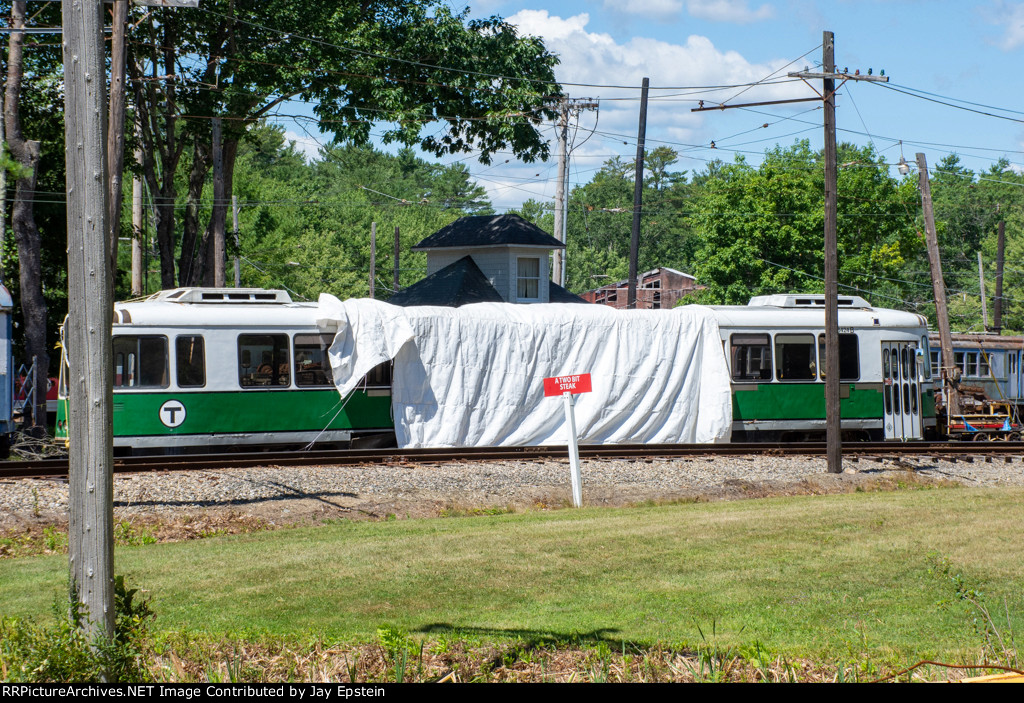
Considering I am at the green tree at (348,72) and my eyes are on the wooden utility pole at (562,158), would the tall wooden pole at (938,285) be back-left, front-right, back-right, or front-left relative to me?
front-right

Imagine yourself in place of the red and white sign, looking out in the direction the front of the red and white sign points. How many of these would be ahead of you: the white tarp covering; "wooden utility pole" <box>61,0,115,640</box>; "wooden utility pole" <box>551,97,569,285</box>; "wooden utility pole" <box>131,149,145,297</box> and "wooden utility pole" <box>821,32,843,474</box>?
1

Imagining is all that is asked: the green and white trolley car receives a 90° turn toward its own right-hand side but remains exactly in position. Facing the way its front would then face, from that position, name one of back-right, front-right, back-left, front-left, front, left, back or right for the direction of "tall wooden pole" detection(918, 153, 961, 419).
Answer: back-left

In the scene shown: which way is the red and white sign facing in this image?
toward the camera

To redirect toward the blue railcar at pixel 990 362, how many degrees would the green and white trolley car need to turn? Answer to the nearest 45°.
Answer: approximately 45° to its left

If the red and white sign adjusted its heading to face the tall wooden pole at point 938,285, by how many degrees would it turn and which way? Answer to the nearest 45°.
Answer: approximately 135° to its left

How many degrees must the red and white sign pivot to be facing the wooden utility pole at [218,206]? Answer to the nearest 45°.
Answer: approximately 135° to its right

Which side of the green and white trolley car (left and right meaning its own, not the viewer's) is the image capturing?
right

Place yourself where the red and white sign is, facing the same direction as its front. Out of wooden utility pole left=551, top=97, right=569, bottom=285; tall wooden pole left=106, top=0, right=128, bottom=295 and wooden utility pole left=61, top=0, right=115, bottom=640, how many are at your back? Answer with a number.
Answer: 1

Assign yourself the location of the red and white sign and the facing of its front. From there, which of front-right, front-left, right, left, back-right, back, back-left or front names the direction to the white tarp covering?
back

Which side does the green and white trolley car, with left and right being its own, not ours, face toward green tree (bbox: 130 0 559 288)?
left

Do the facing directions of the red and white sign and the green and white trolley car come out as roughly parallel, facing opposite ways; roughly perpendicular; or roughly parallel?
roughly perpendicular

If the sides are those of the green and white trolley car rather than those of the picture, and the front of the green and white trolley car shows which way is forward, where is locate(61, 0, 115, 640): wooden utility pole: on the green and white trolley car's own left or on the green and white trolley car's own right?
on the green and white trolley car's own right
